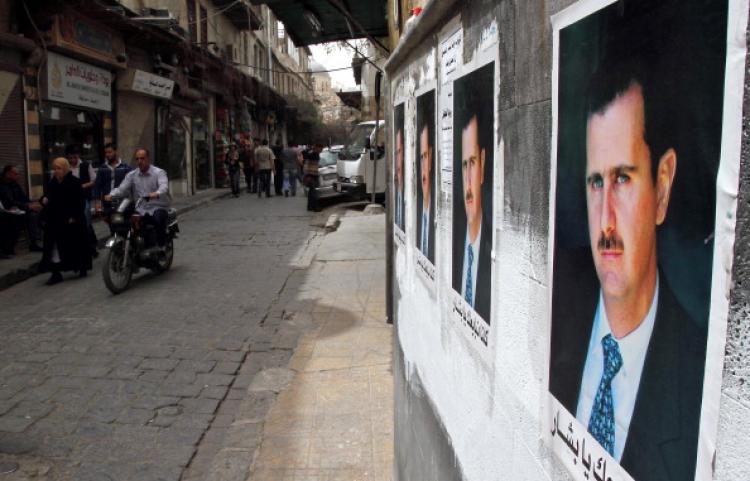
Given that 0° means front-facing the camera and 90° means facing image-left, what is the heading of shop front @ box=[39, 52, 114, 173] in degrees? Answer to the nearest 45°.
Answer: approximately 315°

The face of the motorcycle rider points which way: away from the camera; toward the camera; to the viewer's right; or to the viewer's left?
toward the camera

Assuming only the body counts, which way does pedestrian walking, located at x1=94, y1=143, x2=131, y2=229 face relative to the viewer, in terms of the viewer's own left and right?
facing the viewer

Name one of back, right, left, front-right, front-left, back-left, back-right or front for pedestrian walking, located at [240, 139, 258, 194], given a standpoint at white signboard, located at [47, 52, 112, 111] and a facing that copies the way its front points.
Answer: left

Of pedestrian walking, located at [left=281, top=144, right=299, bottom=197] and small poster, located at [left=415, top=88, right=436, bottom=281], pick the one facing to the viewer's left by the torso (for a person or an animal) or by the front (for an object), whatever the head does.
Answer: the small poster

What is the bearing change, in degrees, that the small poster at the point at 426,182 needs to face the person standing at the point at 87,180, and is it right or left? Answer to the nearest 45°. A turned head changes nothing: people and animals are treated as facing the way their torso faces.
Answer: approximately 45° to its right

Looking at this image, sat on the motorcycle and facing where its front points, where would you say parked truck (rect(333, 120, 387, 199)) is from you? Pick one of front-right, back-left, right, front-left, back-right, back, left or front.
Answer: back

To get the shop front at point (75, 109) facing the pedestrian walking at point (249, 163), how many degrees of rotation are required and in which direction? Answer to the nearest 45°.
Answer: approximately 90° to its left

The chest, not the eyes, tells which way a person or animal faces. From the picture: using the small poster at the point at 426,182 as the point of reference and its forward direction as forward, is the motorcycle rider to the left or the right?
on its right

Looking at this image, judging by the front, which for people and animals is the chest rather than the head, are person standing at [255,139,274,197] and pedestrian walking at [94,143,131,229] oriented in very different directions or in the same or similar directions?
very different directions

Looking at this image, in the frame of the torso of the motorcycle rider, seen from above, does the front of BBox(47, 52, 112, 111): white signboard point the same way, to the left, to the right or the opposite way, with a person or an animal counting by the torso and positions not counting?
to the left

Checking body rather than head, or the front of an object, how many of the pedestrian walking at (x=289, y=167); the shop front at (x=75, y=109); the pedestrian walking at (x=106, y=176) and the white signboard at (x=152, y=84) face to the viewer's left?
0

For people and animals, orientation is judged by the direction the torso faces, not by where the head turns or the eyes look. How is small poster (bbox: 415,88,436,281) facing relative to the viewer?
to the viewer's left

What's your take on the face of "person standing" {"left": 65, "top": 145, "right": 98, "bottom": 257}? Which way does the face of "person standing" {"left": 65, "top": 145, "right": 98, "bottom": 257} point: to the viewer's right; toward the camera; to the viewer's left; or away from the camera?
toward the camera

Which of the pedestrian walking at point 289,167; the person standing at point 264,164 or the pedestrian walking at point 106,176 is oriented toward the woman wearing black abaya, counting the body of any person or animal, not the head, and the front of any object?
the pedestrian walking at point 106,176

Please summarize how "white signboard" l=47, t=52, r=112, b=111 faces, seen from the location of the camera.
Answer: facing the viewer and to the right of the viewer

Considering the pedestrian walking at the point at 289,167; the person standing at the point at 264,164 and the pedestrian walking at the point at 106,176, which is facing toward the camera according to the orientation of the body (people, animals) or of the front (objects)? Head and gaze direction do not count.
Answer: the pedestrian walking at the point at 106,176
